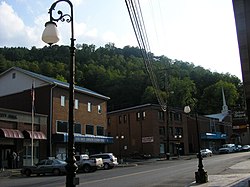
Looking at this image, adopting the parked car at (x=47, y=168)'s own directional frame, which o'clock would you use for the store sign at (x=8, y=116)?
The store sign is roughly at 2 o'clock from the parked car.

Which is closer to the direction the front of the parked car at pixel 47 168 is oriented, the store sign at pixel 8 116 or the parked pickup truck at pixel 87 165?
the store sign

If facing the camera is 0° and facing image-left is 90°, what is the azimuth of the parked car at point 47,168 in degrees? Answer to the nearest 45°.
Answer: approximately 90°

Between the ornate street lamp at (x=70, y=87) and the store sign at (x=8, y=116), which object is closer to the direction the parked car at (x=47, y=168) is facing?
the store sign

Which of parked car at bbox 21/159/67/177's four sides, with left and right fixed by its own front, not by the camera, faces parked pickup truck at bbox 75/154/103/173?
back

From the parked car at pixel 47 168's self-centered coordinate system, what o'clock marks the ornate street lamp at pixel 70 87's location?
The ornate street lamp is roughly at 9 o'clock from the parked car.
